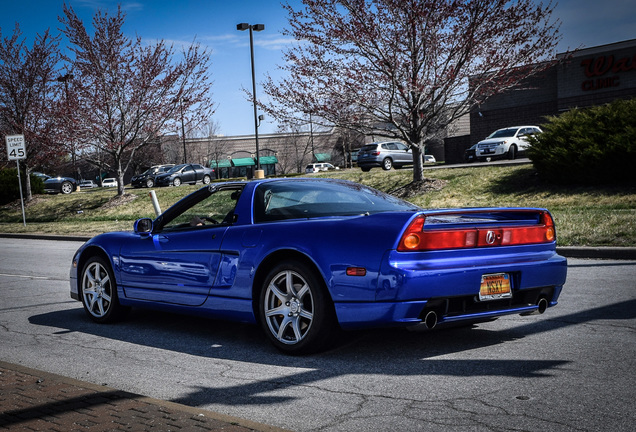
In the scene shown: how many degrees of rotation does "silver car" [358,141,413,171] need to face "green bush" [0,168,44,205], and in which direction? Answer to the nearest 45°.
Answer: approximately 135° to its left

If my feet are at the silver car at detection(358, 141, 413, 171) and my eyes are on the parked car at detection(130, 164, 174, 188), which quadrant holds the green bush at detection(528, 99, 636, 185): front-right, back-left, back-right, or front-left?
back-left

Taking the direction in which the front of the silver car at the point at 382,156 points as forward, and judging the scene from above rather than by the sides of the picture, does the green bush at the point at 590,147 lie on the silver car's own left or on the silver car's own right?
on the silver car's own right

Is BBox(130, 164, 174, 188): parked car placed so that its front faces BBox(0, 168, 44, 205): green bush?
yes

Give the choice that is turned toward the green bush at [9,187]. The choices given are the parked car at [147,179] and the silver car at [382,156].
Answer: the parked car

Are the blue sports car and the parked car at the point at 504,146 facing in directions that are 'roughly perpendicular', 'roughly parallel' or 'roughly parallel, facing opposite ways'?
roughly perpendicular

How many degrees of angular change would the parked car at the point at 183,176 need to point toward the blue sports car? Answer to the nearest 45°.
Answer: approximately 45° to its left

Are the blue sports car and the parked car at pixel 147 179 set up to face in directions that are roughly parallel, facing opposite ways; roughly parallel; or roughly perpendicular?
roughly perpendicular

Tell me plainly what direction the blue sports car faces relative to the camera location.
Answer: facing away from the viewer and to the left of the viewer
